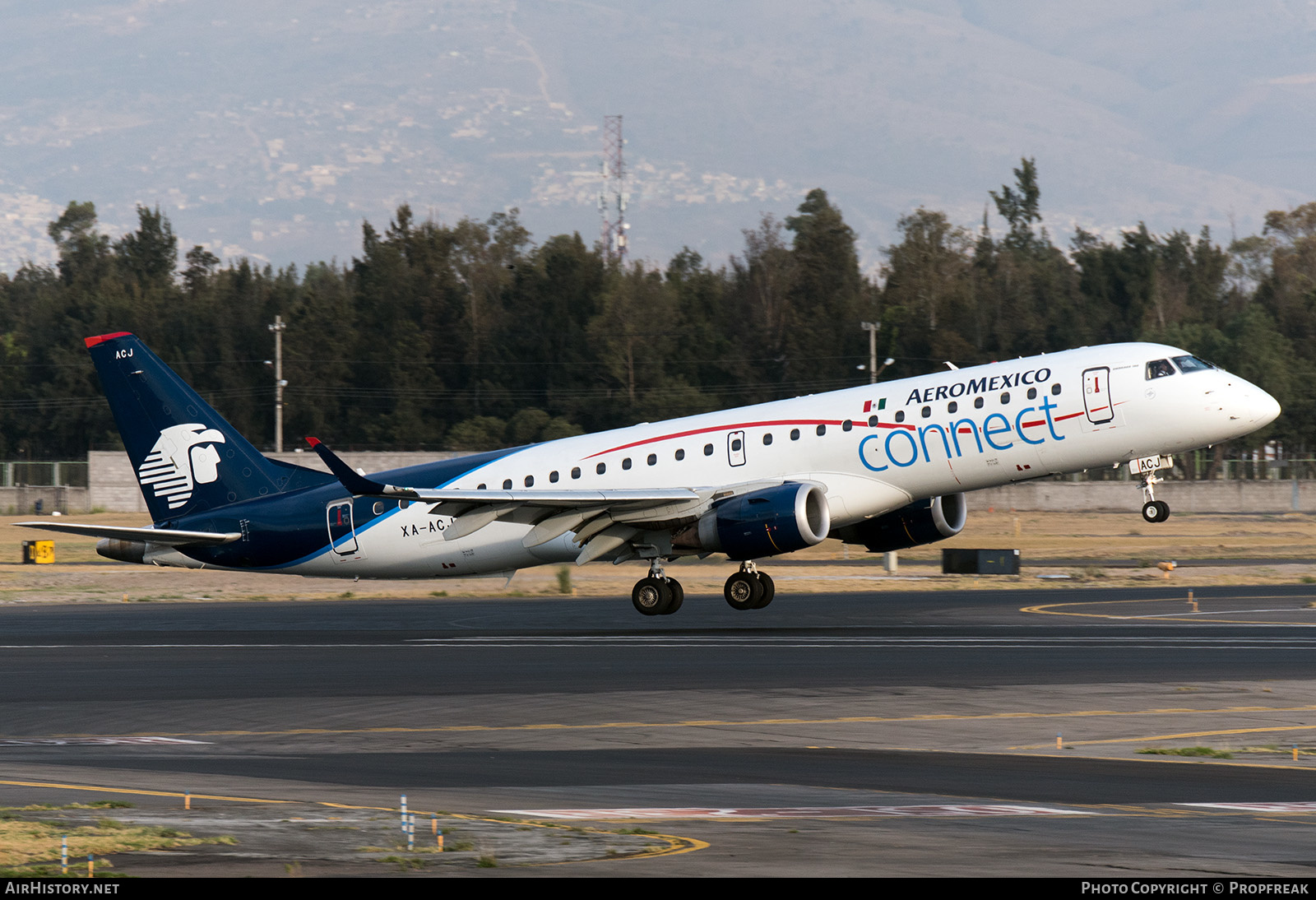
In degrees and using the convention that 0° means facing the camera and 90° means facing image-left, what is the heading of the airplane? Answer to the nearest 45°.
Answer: approximately 315°
